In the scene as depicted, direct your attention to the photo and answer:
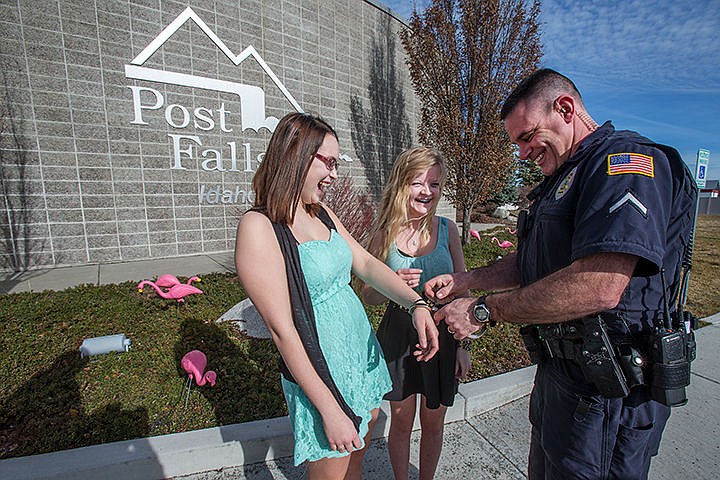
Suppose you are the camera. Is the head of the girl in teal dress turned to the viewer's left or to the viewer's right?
to the viewer's right

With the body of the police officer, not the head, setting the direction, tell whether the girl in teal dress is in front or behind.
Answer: in front

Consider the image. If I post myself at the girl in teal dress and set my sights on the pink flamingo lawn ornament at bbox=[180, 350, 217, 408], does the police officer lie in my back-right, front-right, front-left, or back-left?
back-right

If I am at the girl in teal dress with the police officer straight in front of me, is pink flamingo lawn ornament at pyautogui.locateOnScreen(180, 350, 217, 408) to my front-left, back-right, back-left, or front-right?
back-left

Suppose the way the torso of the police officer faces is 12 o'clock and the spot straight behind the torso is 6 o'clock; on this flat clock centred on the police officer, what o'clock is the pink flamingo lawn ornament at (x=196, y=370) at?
The pink flamingo lawn ornament is roughly at 12 o'clock from the police officer.

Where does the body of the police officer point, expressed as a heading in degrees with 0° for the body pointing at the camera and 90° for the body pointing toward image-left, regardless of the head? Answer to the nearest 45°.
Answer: approximately 90°

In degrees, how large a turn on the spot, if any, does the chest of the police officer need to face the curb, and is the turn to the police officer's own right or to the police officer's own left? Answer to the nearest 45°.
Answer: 0° — they already face it
